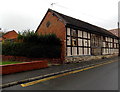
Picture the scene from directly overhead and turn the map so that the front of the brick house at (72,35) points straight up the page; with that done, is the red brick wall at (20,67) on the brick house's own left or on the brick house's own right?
on the brick house's own right

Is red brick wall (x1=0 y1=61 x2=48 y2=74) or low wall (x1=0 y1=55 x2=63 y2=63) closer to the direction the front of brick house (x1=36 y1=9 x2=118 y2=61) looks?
the red brick wall

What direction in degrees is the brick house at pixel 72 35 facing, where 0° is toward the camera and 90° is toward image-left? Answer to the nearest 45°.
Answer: approximately 315°

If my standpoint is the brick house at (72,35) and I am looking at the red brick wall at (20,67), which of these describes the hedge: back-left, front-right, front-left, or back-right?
front-right

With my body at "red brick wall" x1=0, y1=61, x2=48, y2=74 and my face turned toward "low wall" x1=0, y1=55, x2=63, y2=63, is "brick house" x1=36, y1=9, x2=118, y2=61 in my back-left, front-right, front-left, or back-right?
front-right

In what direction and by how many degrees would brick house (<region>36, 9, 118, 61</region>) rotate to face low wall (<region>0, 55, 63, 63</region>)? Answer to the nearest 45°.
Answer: approximately 90° to its right

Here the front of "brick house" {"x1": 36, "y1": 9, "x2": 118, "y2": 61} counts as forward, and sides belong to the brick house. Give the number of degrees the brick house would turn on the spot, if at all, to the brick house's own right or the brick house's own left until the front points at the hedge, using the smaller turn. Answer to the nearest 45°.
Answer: approximately 90° to the brick house's own right
